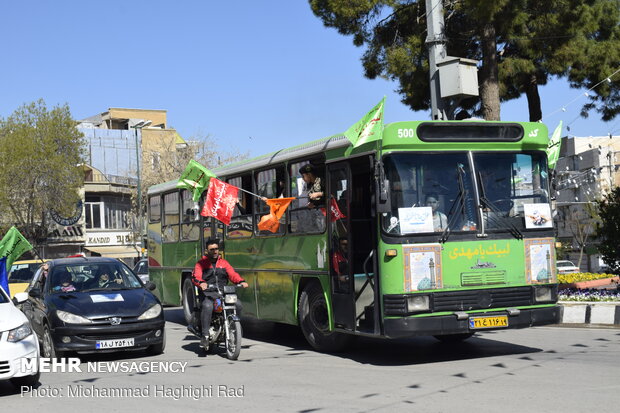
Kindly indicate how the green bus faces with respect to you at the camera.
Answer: facing the viewer and to the right of the viewer

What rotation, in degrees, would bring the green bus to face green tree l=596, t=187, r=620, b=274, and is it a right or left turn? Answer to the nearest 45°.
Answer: approximately 90° to its left

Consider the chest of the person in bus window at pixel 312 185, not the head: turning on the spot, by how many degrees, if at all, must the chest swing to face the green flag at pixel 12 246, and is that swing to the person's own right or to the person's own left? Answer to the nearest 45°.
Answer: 0° — they already face it

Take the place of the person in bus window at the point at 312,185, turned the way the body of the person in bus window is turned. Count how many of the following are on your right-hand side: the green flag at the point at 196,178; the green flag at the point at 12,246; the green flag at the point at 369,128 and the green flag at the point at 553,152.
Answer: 2

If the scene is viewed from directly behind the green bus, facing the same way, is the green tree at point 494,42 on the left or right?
on its left

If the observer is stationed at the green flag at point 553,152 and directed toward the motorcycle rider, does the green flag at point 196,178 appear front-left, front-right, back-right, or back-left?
front-right

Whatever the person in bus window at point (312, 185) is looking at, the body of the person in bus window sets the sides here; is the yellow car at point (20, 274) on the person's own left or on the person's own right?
on the person's own right

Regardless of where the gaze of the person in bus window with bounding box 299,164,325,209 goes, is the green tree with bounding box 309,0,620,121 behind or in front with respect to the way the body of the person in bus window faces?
behind

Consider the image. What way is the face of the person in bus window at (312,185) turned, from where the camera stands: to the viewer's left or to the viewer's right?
to the viewer's left

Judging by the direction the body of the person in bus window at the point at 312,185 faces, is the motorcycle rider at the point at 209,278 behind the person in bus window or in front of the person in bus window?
in front

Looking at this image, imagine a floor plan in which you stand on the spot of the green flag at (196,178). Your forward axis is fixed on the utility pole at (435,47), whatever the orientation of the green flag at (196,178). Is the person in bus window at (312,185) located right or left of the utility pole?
right

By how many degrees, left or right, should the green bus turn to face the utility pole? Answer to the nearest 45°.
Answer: approximately 135° to its left

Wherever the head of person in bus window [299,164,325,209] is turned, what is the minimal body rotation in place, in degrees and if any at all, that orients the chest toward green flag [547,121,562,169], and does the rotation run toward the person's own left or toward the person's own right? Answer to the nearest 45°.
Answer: approximately 135° to the person's own left

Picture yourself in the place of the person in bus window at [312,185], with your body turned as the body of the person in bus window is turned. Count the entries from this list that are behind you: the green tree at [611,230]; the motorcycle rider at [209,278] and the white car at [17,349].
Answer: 1

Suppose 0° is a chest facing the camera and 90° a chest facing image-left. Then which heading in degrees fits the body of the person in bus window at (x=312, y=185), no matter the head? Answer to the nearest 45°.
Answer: approximately 45°
